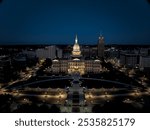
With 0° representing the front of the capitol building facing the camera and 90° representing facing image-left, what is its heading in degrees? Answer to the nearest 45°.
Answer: approximately 0°
